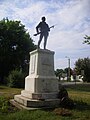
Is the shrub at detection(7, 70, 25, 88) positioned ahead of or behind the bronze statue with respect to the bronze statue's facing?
behind

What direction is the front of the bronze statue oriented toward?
toward the camera

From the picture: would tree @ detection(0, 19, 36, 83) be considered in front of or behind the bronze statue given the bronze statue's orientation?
behind
